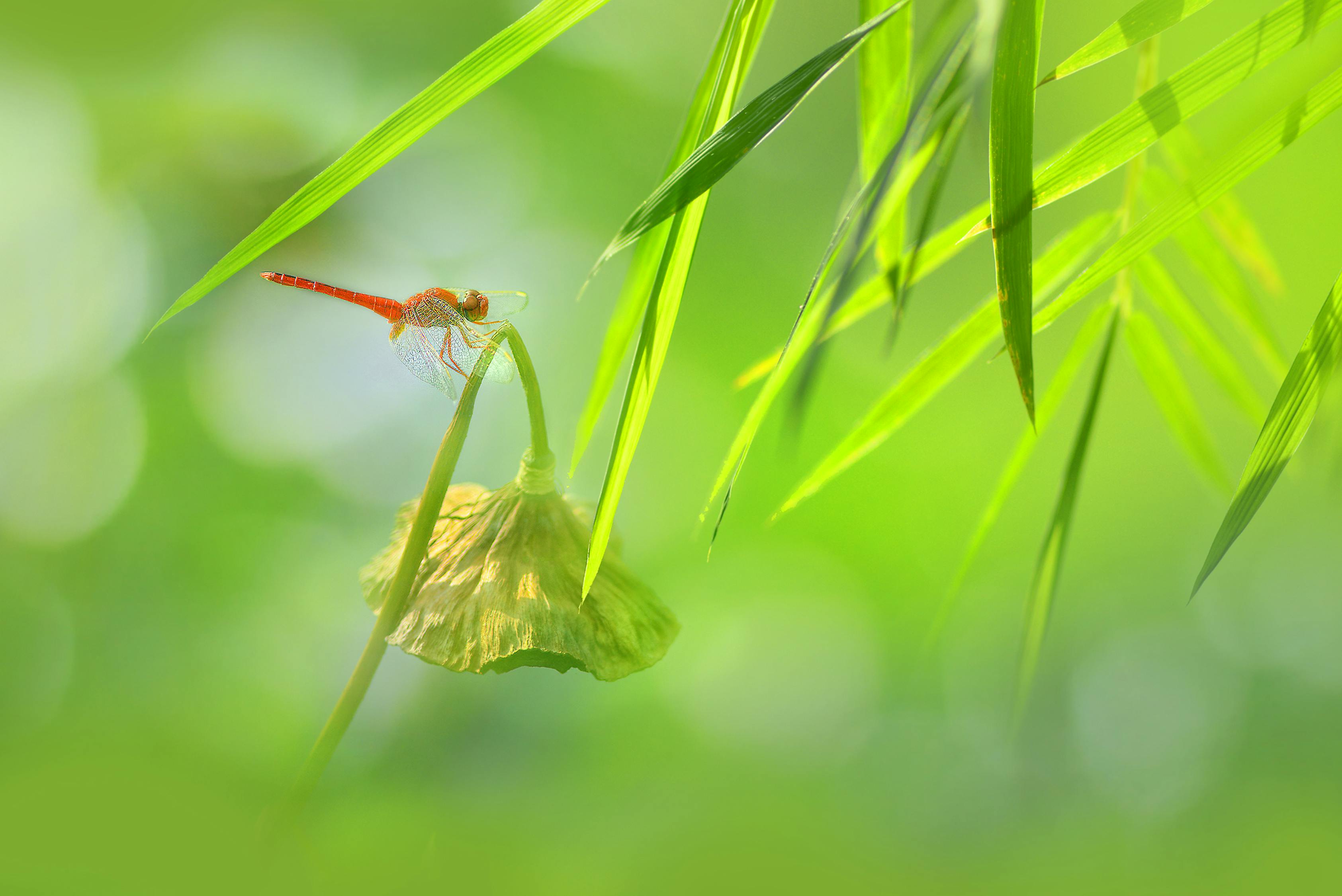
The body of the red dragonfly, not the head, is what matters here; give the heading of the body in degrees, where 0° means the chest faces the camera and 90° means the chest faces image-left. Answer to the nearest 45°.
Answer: approximately 270°
